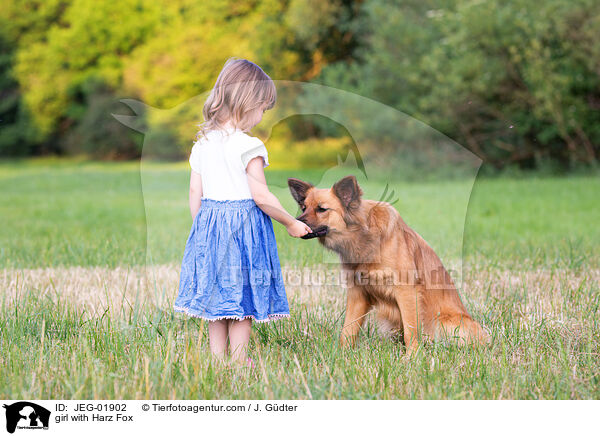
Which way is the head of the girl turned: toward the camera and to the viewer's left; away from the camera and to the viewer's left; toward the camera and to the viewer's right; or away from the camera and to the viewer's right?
away from the camera and to the viewer's right

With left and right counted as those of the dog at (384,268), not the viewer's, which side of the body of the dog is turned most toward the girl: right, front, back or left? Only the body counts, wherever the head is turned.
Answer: front

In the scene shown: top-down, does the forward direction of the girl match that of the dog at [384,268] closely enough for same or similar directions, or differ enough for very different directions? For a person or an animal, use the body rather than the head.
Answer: very different directions

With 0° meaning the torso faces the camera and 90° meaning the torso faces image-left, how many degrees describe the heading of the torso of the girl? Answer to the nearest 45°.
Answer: approximately 225°

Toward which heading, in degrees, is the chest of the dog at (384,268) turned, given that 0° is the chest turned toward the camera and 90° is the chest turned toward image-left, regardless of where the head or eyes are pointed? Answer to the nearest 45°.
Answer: approximately 45°

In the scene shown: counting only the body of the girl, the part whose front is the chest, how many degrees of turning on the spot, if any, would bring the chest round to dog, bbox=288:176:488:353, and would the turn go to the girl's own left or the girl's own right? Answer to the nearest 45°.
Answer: approximately 45° to the girl's own right
